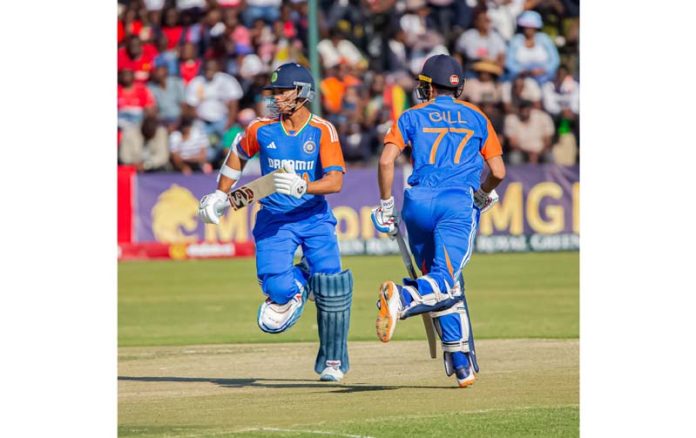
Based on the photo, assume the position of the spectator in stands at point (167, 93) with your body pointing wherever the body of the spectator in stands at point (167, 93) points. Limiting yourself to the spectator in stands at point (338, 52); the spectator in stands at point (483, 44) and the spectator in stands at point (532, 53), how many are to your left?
3

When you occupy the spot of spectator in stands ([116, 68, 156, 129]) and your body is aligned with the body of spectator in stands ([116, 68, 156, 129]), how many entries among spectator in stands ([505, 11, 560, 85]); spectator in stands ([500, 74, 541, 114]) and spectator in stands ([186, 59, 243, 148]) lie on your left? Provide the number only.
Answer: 3

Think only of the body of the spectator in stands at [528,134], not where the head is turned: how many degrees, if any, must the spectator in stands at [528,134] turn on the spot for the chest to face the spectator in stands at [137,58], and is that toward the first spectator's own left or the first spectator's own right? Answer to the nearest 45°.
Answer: approximately 90° to the first spectator's own right

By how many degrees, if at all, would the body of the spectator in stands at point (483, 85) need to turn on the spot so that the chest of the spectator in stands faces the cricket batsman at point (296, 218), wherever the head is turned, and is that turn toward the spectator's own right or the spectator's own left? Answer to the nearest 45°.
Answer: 0° — they already face them

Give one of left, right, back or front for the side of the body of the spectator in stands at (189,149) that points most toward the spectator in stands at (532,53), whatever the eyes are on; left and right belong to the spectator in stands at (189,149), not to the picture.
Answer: left

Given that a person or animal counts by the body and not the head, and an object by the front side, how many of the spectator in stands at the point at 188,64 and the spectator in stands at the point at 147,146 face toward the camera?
2

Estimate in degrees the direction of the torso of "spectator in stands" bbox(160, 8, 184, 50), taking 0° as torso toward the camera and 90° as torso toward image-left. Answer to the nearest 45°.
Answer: approximately 0°

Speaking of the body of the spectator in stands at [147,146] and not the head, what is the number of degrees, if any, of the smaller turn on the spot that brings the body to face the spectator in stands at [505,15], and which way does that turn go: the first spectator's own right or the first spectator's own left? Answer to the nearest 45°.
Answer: approximately 90° to the first spectator's own left
